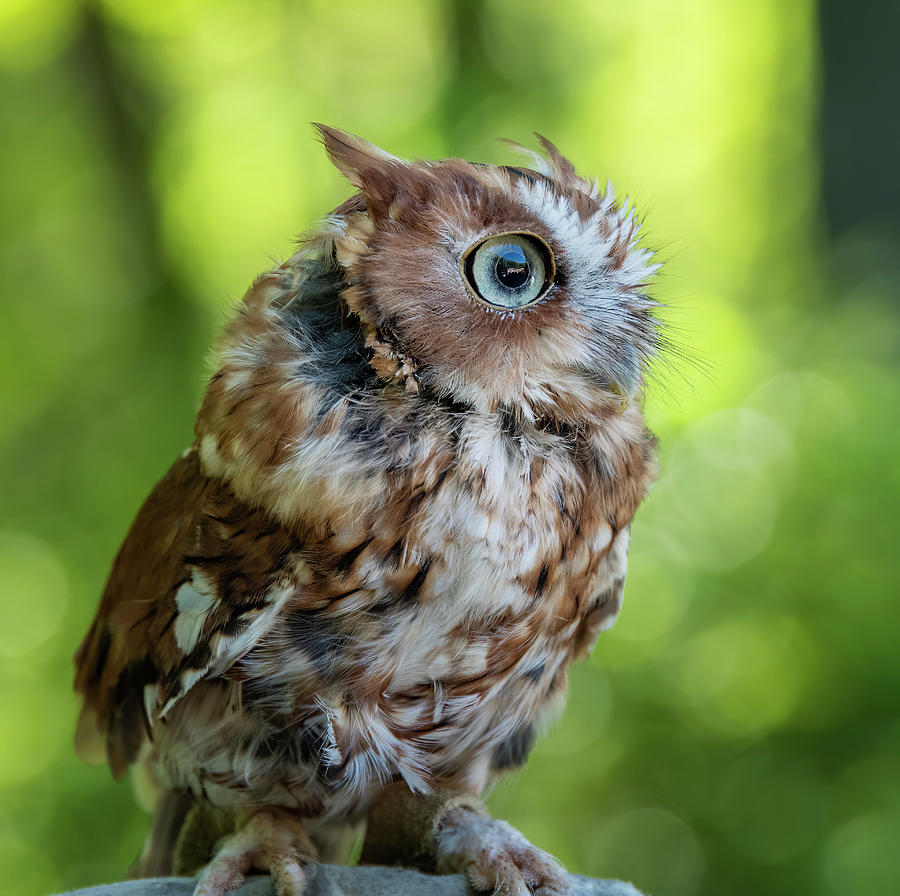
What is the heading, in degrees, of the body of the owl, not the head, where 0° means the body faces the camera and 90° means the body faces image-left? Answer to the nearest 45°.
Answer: approximately 315°
